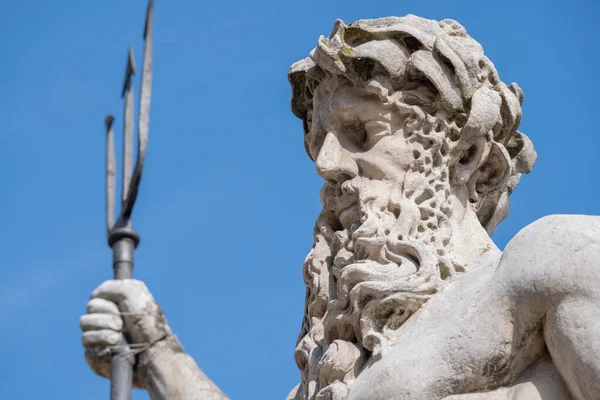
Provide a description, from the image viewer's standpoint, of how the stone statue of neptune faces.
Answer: facing the viewer and to the left of the viewer
